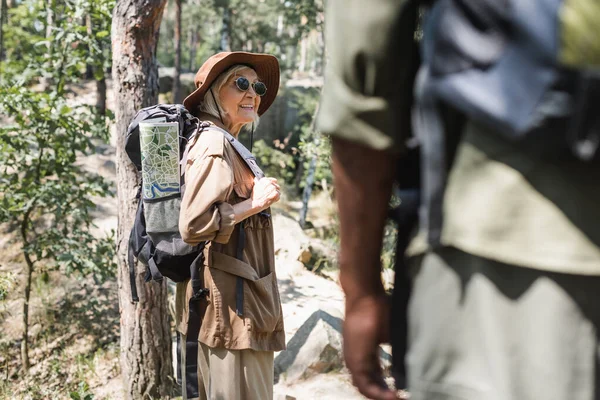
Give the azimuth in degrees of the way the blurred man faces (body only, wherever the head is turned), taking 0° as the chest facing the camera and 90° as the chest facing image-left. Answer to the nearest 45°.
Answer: approximately 180°

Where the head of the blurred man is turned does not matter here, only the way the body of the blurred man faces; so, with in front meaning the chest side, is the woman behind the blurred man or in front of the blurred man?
in front

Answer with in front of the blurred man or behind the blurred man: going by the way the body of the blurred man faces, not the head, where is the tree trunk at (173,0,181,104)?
in front

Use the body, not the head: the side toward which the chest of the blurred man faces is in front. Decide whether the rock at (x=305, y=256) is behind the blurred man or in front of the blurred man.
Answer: in front

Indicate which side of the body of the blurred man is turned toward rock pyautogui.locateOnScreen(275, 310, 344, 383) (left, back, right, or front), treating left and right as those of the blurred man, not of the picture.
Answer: front
